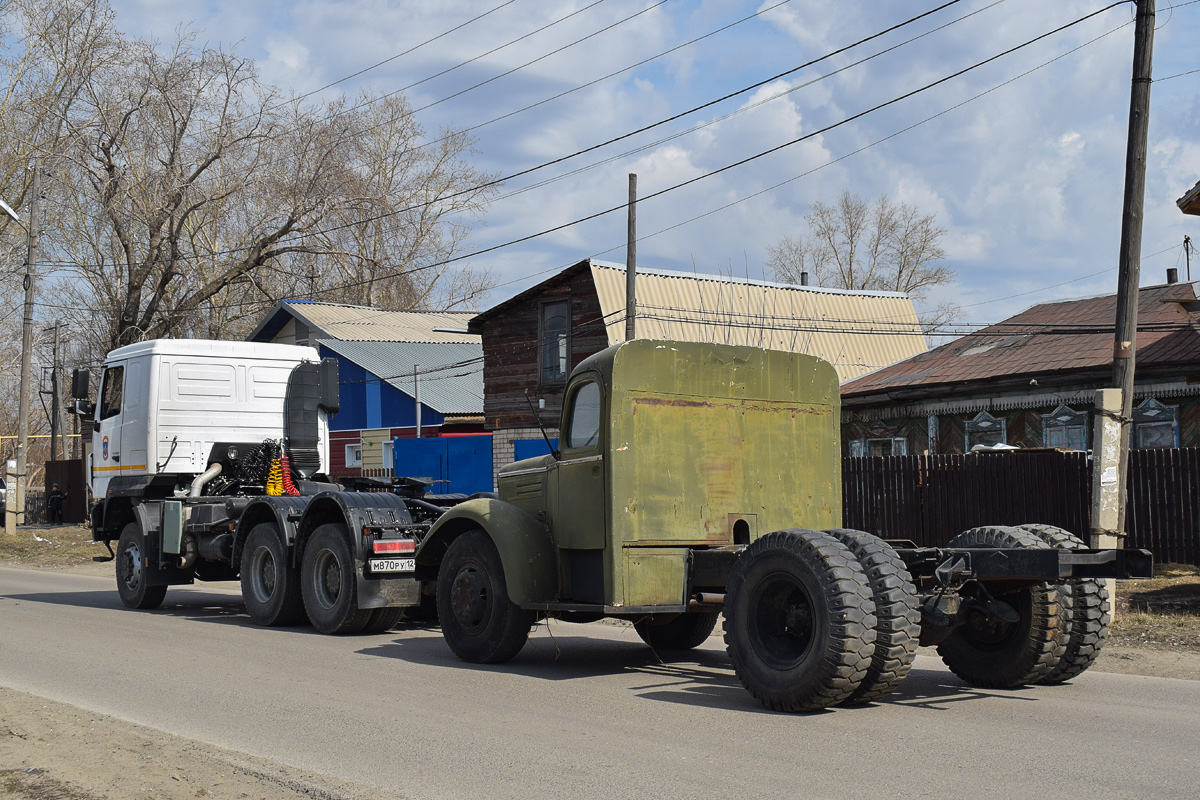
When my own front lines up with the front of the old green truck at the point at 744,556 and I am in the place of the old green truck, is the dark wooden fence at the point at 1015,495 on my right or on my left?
on my right

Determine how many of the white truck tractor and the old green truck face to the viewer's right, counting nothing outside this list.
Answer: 0

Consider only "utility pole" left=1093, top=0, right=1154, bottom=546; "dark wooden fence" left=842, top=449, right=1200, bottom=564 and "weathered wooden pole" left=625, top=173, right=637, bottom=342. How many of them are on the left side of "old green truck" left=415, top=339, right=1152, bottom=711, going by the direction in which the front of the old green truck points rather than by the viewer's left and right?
0

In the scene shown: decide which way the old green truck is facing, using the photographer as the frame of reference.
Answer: facing away from the viewer and to the left of the viewer

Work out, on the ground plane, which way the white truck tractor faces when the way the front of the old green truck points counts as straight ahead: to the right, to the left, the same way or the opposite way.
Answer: the same way

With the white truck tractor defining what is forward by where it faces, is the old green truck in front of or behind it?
behind

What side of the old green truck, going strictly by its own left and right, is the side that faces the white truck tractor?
front

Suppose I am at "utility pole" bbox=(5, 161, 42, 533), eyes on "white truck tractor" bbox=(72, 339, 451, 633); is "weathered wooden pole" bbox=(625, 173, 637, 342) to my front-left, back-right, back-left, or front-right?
front-left

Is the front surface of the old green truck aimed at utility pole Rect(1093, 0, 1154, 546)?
no

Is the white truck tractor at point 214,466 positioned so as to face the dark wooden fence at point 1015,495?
no

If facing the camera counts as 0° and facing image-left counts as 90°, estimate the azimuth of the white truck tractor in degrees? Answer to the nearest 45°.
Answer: approximately 135°

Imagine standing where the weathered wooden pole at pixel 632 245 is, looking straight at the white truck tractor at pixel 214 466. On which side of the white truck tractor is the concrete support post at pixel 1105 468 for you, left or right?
left

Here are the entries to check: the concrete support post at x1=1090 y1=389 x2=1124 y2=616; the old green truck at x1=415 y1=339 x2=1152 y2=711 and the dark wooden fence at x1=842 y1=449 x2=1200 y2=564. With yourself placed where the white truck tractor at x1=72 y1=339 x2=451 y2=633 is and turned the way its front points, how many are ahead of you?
0

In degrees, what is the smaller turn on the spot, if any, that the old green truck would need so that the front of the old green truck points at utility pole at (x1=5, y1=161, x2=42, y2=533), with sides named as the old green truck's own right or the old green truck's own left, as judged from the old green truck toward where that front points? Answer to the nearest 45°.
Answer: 0° — it already faces it

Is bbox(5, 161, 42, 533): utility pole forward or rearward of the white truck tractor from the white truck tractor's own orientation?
forward
